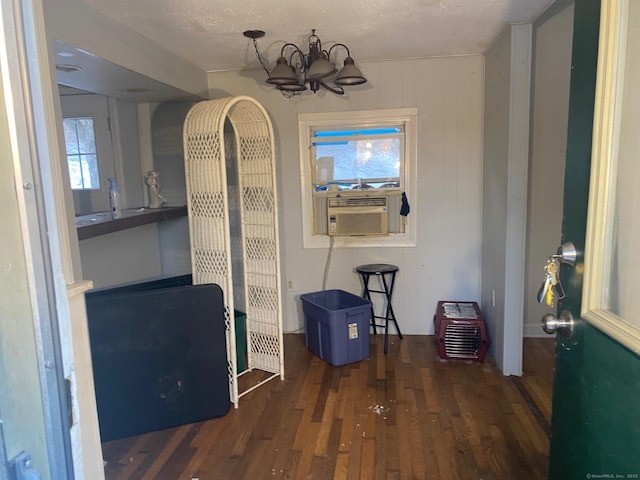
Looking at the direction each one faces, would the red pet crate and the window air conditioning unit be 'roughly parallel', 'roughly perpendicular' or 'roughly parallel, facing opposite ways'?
roughly parallel

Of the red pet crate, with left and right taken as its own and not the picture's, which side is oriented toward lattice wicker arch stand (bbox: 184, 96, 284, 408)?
right

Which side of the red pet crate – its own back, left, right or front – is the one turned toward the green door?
front

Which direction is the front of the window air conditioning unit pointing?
toward the camera

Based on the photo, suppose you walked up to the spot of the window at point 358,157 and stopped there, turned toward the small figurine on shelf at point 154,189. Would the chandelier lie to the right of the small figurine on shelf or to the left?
left

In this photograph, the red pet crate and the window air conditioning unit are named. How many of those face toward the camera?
2

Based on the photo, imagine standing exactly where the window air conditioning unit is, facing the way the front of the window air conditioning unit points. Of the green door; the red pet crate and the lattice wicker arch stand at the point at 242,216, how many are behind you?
0

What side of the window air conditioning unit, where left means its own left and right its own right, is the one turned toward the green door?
front

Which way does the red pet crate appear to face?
toward the camera

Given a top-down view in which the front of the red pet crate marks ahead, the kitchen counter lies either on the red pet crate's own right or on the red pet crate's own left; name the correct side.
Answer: on the red pet crate's own right

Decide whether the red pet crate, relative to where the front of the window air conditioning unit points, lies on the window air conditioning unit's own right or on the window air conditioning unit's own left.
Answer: on the window air conditioning unit's own left

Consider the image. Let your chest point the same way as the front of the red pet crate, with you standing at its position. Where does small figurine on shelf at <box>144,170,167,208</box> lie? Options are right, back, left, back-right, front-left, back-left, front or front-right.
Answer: right
